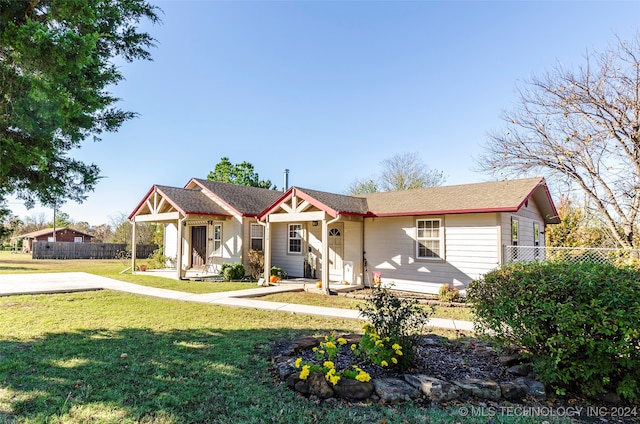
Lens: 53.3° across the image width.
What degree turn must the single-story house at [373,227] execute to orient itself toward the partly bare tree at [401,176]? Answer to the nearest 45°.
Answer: approximately 135° to its right

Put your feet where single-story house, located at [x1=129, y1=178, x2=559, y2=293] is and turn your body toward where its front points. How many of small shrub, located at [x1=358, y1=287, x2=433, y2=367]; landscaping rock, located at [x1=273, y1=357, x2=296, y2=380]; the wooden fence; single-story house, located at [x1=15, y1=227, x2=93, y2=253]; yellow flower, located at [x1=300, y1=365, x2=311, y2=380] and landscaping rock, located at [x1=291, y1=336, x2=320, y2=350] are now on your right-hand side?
2

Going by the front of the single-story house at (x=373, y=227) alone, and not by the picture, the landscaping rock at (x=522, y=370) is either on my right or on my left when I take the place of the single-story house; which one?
on my left

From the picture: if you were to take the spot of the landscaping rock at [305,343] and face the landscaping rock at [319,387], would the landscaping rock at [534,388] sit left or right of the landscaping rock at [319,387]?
left

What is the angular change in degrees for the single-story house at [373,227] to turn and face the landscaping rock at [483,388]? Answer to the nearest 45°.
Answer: approximately 45° to its left

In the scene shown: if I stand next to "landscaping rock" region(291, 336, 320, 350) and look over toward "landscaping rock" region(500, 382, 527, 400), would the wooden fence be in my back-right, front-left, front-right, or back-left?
back-left

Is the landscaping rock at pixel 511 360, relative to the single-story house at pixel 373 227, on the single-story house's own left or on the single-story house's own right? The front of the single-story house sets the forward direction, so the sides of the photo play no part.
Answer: on the single-story house's own left

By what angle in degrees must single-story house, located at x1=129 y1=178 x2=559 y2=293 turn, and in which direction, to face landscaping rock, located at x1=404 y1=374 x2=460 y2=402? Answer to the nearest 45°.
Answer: approximately 45° to its left

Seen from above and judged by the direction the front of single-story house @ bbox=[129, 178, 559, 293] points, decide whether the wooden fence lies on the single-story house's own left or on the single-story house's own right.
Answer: on the single-story house's own right

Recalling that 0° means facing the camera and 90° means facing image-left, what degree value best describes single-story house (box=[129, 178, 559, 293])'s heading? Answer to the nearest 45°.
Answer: approximately 45°

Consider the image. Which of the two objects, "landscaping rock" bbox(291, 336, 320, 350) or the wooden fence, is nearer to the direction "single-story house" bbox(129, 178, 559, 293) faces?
the landscaping rock

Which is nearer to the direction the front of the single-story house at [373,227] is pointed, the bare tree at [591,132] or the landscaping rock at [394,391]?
the landscaping rock
